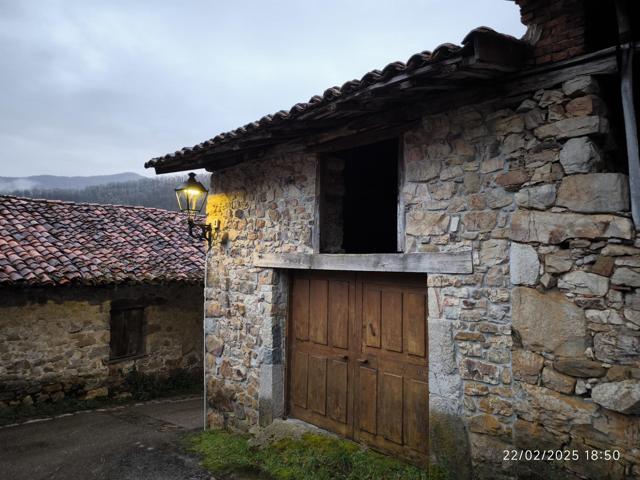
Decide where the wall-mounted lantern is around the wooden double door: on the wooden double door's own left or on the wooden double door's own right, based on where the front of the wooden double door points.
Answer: on the wooden double door's own right

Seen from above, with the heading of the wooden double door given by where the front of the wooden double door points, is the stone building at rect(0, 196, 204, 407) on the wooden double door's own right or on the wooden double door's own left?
on the wooden double door's own right

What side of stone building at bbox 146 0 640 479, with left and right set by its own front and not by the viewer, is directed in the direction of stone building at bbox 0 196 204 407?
right
